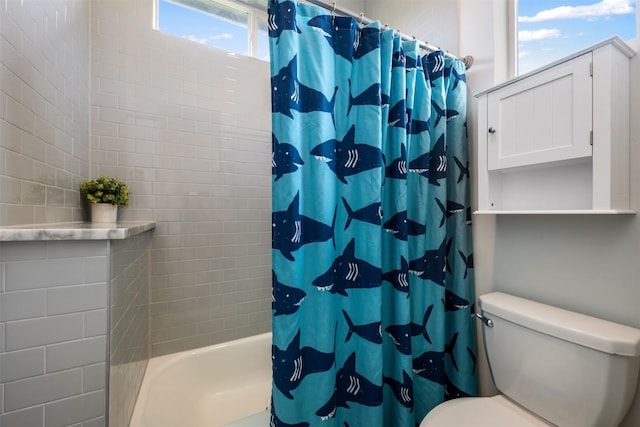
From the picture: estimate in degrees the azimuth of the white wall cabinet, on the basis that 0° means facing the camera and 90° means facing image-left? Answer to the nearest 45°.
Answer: approximately 45°

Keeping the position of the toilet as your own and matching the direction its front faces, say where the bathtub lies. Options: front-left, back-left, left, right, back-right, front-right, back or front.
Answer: front-right

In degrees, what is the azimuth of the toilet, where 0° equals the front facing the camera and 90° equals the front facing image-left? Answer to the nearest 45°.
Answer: approximately 45°

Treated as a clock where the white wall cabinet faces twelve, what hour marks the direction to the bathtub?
The bathtub is roughly at 1 o'clock from the white wall cabinet.
